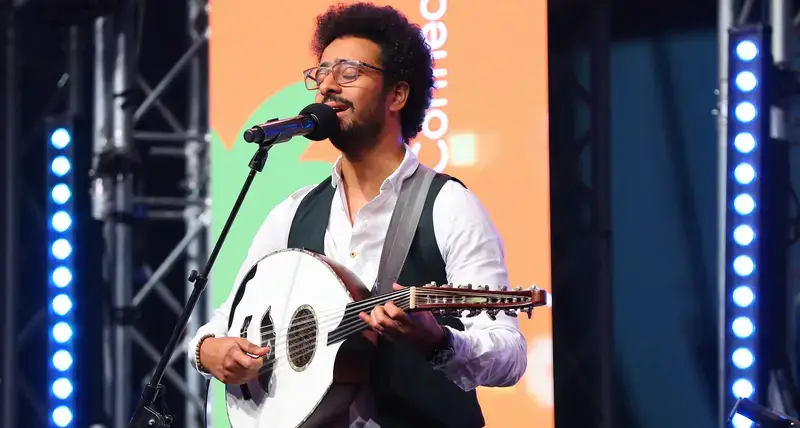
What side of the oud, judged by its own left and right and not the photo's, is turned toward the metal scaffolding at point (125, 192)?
right

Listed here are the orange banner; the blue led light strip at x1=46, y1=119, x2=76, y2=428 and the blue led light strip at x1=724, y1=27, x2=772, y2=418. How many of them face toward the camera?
3

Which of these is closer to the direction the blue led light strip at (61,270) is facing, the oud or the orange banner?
the oud

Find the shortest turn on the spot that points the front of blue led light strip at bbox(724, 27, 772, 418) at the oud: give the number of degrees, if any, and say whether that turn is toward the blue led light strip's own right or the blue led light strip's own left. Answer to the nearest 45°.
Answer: approximately 45° to the blue led light strip's own right

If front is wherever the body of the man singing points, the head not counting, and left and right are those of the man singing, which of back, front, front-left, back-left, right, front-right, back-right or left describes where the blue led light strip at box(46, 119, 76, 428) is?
right

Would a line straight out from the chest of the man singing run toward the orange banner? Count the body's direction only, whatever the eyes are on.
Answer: no

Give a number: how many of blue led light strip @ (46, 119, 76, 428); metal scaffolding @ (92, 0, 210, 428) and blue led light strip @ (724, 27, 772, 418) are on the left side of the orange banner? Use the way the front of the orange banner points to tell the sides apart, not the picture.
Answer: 1

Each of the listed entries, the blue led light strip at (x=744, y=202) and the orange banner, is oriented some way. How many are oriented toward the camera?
2

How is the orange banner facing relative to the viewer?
toward the camera

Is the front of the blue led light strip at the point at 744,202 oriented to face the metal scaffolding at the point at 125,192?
no

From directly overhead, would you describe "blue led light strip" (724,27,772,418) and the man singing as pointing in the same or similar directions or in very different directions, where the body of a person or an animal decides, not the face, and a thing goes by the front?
same or similar directions

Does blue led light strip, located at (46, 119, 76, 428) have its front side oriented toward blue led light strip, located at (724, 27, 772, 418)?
no

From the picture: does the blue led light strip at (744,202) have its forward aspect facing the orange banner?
no

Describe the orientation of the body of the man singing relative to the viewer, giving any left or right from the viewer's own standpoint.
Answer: facing the viewer and to the left of the viewer

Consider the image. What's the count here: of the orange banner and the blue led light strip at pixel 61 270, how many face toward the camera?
2

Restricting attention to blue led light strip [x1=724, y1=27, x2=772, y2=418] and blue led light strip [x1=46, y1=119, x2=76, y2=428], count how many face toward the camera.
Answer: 2

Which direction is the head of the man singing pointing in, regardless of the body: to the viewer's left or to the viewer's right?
to the viewer's left
